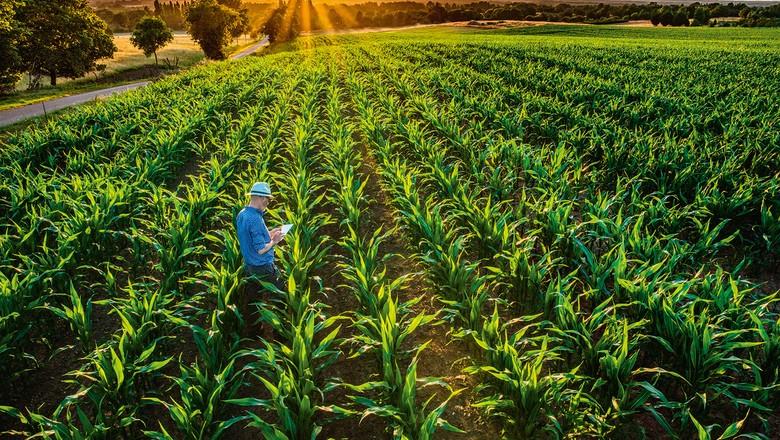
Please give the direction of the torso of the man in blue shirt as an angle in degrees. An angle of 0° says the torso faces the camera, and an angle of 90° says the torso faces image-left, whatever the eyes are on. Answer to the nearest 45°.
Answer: approximately 270°

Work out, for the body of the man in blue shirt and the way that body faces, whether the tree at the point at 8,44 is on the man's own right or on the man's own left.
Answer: on the man's own left

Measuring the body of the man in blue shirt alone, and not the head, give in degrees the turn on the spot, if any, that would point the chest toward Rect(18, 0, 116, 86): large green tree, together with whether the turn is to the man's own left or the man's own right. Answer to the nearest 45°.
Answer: approximately 90° to the man's own left

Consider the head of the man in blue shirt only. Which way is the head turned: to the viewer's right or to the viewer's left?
to the viewer's right
